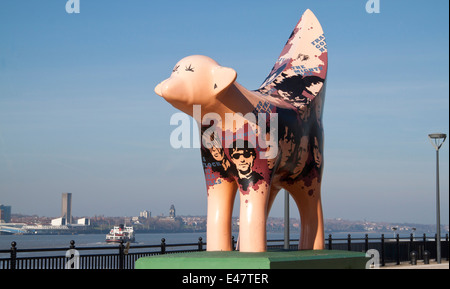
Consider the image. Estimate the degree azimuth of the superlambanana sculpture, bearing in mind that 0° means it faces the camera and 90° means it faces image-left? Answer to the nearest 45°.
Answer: approximately 45°
